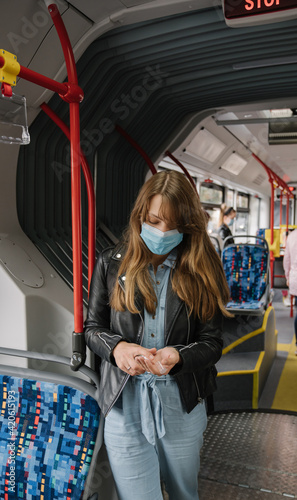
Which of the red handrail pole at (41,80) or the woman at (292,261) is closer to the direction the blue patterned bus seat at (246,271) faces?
the red handrail pole

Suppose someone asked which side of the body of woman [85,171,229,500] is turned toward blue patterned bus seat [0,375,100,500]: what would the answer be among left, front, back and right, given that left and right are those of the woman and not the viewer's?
right

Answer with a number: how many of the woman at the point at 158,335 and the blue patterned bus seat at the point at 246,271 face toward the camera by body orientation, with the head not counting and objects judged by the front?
2

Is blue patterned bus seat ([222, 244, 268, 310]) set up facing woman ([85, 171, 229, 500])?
yes

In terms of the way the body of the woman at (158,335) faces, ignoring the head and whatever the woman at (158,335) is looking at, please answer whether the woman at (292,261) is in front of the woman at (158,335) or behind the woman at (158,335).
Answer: behind

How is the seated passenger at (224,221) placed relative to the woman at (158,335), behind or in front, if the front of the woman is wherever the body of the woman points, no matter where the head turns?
behind

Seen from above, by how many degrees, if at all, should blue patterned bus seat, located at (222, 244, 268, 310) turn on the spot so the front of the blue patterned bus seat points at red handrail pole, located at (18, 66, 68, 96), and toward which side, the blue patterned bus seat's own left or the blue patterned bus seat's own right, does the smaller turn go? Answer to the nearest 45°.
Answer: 0° — it already faces it
